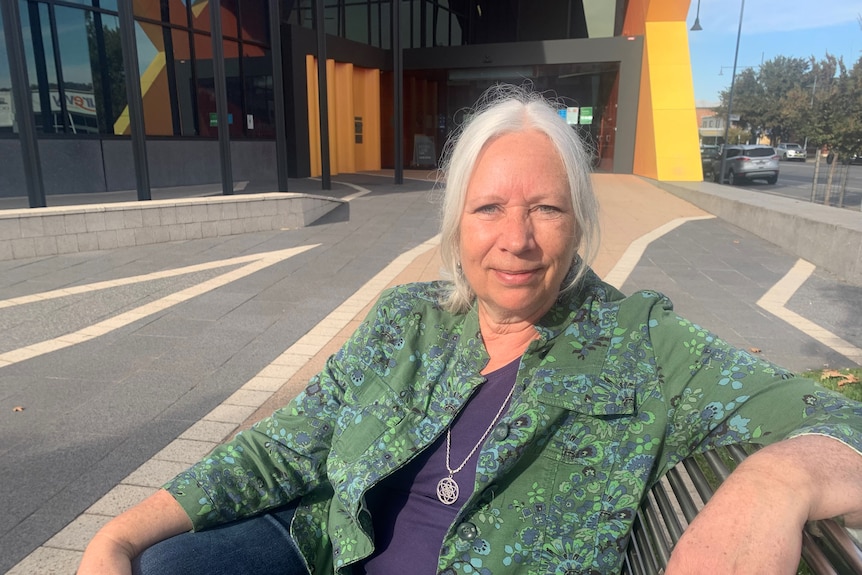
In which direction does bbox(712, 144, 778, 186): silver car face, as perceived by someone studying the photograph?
facing away from the viewer and to the left of the viewer

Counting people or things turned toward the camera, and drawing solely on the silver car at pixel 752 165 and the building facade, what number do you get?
1

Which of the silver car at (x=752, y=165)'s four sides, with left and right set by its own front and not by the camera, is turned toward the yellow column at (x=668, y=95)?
left

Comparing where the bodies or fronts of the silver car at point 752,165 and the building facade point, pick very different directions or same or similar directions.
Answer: very different directions

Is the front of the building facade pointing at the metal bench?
yes

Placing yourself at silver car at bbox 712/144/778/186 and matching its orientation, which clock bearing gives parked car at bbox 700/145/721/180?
The parked car is roughly at 12 o'clock from the silver car.

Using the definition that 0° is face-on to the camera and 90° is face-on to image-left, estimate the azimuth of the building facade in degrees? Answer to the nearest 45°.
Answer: approximately 0°

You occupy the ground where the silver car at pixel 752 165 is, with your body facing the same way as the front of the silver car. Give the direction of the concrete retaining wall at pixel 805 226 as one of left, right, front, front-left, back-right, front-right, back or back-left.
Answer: back-left

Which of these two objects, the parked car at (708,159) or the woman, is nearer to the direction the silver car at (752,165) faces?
the parked car

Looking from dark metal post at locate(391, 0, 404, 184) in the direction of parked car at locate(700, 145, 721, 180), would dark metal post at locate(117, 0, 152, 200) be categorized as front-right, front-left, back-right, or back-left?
back-right
